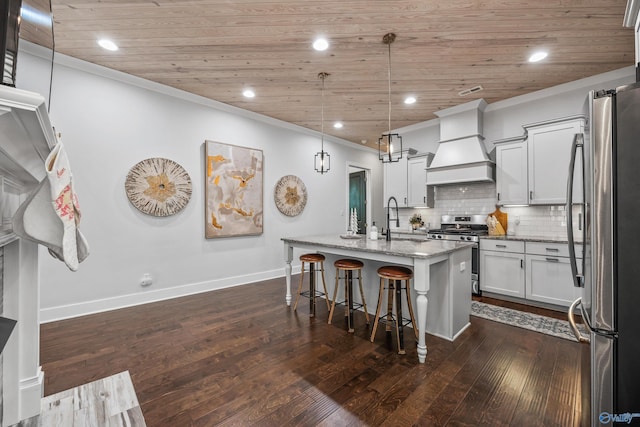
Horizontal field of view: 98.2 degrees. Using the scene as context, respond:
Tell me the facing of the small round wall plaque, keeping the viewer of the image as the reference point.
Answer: facing the viewer and to the right of the viewer

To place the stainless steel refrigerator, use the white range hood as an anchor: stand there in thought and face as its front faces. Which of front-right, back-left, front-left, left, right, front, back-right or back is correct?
front-left

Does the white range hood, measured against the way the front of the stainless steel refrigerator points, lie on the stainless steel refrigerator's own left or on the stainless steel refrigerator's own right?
on the stainless steel refrigerator's own right

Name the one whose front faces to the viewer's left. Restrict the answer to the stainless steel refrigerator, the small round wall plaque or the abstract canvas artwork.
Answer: the stainless steel refrigerator

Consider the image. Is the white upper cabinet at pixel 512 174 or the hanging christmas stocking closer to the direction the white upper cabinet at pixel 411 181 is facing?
the hanging christmas stocking

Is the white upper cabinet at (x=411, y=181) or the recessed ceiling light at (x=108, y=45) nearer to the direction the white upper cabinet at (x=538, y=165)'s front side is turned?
the recessed ceiling light

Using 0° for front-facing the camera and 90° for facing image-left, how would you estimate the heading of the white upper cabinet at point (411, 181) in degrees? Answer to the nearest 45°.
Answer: approximately 45°

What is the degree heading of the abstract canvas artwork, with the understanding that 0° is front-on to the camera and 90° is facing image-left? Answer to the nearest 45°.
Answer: approximately 315°

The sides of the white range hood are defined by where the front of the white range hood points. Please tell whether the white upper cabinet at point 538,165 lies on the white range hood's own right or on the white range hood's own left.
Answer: on the white range hood's own left

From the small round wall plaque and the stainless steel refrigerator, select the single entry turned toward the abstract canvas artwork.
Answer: the stainless steel refrigerator

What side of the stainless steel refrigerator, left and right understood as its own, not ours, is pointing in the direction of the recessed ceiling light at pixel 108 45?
front

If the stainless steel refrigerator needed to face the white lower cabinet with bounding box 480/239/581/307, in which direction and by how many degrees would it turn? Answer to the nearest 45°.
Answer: approximately 90° to its right

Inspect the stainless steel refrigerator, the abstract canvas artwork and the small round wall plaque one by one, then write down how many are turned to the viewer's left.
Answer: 1

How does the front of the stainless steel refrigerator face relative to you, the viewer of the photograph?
facing to the left of the viewer

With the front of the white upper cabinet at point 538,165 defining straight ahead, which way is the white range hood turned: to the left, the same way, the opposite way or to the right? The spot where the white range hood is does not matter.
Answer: the same way

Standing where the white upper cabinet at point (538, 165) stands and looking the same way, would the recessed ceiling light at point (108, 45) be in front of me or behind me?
in front
